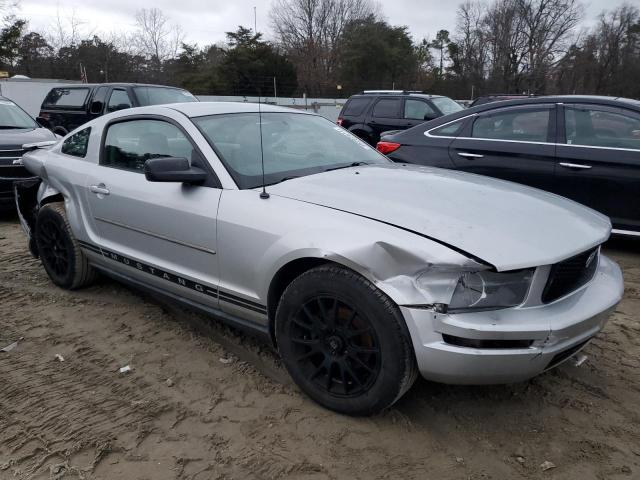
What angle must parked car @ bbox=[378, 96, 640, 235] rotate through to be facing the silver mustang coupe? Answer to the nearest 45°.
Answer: approximately 90° to its right

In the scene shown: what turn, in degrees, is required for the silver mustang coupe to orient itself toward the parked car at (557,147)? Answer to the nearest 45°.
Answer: approximately 90° to its left

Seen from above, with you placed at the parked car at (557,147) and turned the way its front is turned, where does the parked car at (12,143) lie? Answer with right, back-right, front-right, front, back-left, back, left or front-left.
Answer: back

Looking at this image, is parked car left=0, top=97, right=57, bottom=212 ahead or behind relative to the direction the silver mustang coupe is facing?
behind

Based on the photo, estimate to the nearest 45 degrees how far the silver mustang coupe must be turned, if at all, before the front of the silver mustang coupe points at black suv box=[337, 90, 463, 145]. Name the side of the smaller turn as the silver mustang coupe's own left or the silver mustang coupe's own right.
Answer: approximately 135° to the silver mustang coupe's own left

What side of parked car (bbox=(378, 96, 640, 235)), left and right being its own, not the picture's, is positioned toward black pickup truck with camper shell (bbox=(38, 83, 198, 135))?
back

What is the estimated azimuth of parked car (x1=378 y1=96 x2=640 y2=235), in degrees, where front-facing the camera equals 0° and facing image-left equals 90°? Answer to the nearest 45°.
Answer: approximately 270°

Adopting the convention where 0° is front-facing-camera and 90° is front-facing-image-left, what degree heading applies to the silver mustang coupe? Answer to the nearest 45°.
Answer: approximately 315°

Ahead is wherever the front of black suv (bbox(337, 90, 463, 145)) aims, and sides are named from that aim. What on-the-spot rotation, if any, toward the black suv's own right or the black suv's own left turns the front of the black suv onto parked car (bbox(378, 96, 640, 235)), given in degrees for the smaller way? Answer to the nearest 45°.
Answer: approximately 45° to the black suv's own right

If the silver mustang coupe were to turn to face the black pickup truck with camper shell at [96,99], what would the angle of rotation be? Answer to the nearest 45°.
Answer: approximately 180°
